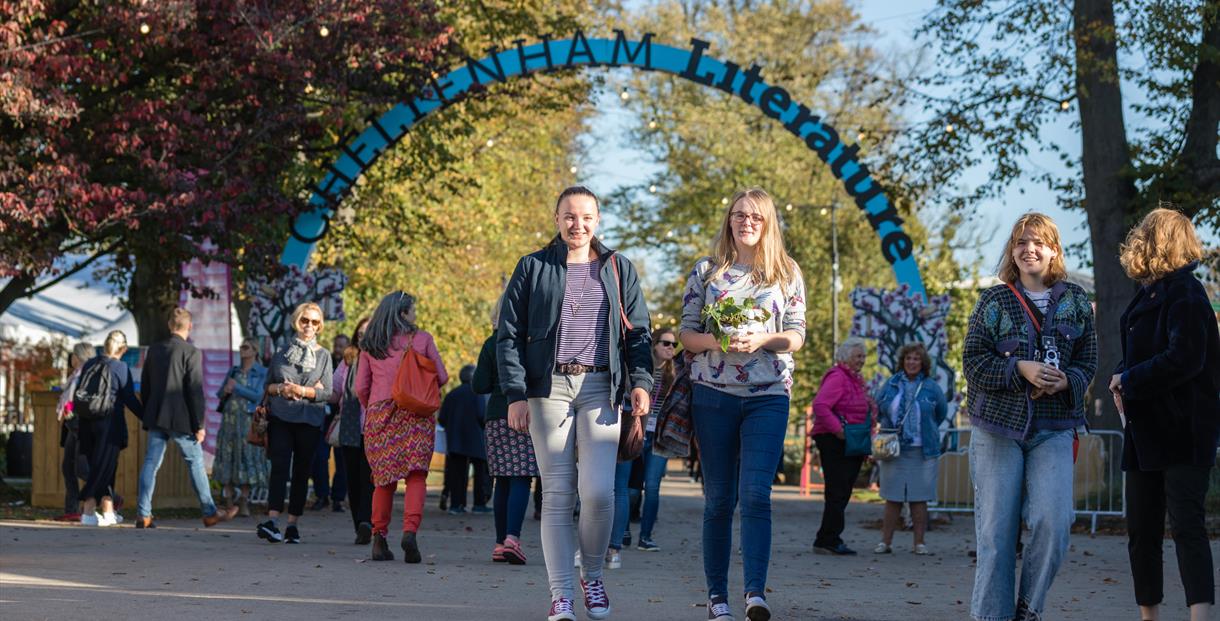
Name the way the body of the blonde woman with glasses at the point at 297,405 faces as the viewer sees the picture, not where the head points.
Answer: toward the camera

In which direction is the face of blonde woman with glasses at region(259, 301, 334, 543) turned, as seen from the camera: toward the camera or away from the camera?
toward the camera

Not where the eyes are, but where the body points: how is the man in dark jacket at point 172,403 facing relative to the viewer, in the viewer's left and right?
facing away from the viewer and to the right of the viewer

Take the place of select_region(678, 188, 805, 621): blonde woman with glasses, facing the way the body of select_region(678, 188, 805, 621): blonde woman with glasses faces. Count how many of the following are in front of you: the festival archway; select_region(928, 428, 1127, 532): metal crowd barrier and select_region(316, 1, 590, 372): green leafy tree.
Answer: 0

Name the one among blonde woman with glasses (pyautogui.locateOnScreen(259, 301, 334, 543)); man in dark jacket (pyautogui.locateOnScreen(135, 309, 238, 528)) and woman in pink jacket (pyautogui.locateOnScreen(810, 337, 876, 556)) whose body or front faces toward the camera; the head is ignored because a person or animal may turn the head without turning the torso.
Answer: the blonde woman with glasses

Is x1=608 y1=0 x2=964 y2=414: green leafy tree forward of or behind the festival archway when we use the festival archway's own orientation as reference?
behind

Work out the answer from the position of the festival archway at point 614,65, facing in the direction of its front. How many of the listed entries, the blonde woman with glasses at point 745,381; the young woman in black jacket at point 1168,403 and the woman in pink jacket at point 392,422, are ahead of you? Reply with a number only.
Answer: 3
